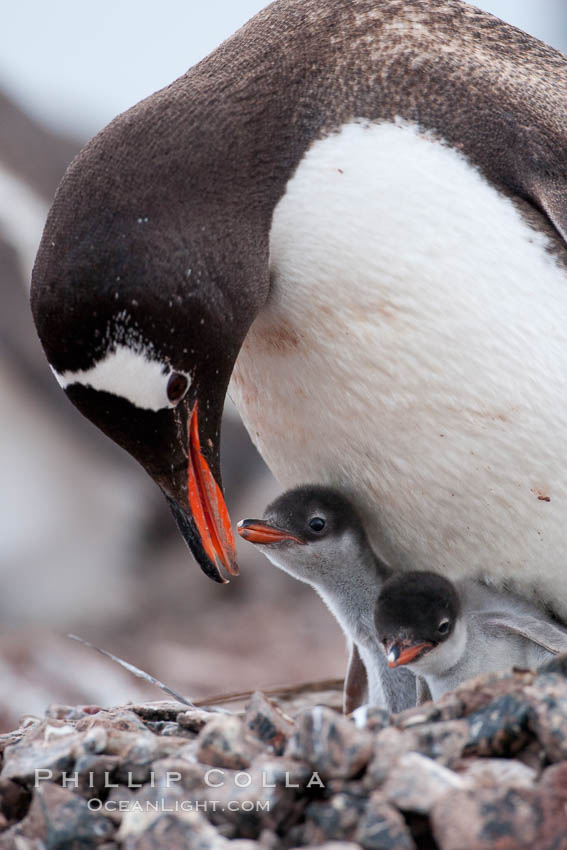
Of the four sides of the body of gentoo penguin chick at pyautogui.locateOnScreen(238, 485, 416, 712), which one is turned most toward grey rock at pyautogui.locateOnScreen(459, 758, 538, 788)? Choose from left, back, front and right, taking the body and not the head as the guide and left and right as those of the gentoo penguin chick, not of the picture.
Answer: left

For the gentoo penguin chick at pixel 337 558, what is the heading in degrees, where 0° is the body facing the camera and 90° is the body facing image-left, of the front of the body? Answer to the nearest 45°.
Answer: approximately 90°

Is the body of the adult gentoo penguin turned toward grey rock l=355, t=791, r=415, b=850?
no

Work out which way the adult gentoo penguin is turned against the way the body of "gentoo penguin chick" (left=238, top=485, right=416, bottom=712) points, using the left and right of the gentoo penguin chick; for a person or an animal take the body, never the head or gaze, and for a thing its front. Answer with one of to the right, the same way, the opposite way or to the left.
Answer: the same way

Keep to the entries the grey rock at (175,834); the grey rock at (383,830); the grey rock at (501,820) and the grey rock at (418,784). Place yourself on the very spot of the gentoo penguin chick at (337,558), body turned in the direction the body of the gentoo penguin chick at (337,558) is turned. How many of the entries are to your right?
0

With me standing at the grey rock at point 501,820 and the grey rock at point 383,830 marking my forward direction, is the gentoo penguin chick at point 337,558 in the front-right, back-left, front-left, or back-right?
front-right

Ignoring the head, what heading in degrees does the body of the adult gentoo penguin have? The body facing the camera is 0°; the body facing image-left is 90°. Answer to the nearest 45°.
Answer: approximately 90°
